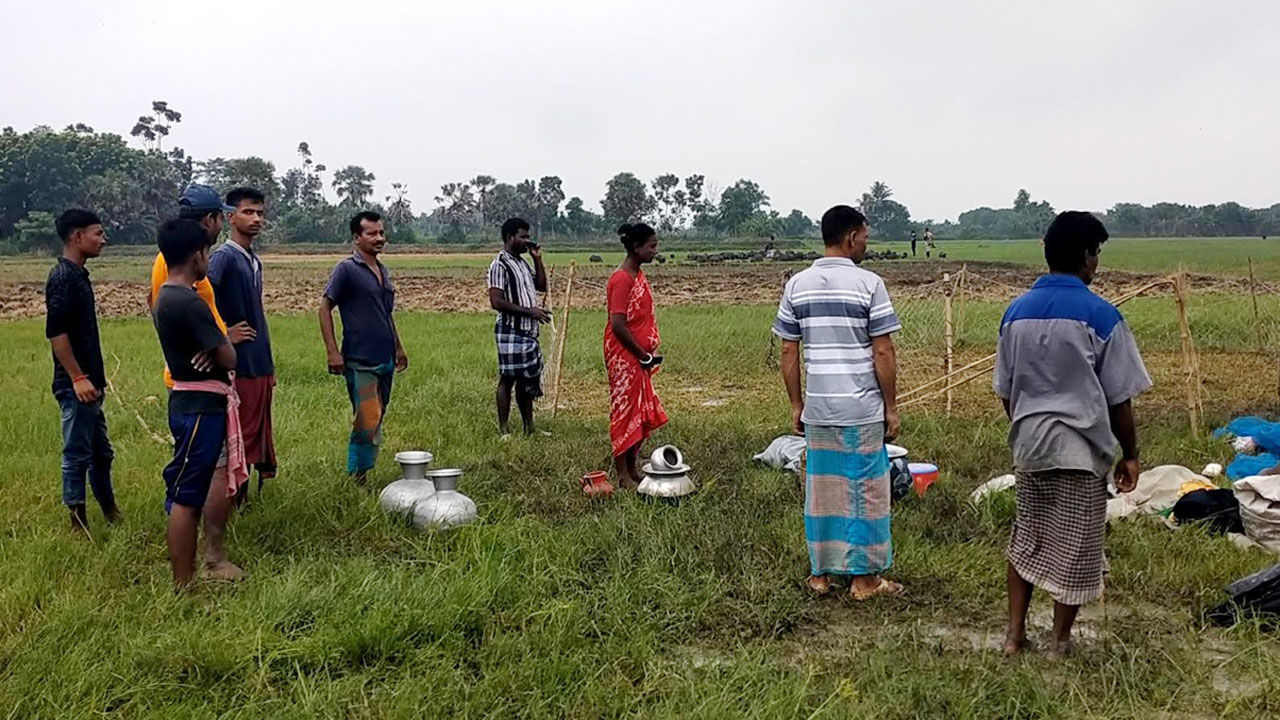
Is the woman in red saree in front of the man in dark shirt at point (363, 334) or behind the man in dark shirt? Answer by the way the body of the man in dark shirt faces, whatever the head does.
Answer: in front

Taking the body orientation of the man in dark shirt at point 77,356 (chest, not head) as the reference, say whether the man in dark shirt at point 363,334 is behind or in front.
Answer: in front

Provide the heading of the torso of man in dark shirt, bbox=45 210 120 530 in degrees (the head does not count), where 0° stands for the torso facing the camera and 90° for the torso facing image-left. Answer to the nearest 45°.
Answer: approximately 270°

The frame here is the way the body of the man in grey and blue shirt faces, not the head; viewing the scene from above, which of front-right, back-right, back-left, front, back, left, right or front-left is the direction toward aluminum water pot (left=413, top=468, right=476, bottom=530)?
back-left

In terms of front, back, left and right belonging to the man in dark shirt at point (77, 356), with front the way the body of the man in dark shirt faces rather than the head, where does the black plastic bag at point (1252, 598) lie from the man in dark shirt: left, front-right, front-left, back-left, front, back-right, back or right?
front-right

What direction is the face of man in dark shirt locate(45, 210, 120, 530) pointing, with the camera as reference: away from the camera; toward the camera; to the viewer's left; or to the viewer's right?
to the viewer's right

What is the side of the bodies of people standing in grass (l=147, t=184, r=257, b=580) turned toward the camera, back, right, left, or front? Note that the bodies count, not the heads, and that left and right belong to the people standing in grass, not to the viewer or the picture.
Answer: right

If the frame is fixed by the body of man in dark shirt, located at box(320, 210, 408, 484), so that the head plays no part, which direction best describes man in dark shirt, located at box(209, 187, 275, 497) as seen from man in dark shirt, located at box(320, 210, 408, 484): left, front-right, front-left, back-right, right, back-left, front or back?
right

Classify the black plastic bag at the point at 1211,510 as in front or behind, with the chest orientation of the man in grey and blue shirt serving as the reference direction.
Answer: in front
